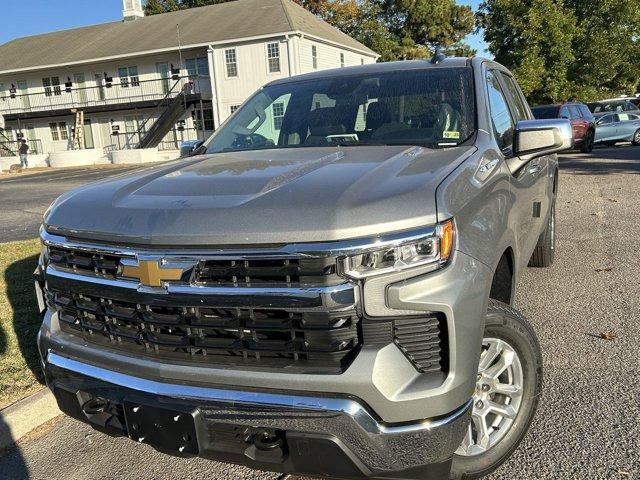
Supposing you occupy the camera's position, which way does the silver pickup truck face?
facing the viewer and to the left of the viewer

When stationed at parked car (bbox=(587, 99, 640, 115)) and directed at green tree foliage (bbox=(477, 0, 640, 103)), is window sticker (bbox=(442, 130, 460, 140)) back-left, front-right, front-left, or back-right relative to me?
back-left

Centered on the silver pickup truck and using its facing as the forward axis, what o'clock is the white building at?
The white building is roughly at 4 o'clock from the silver pickup truck.

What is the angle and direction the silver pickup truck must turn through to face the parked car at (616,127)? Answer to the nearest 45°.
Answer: approximately 180°

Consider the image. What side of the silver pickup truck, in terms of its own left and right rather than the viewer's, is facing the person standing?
right

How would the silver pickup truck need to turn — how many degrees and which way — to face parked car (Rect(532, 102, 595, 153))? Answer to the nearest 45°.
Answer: approximately 180°

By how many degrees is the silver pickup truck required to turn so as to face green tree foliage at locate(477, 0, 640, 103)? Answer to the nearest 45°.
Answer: approximately 180°
